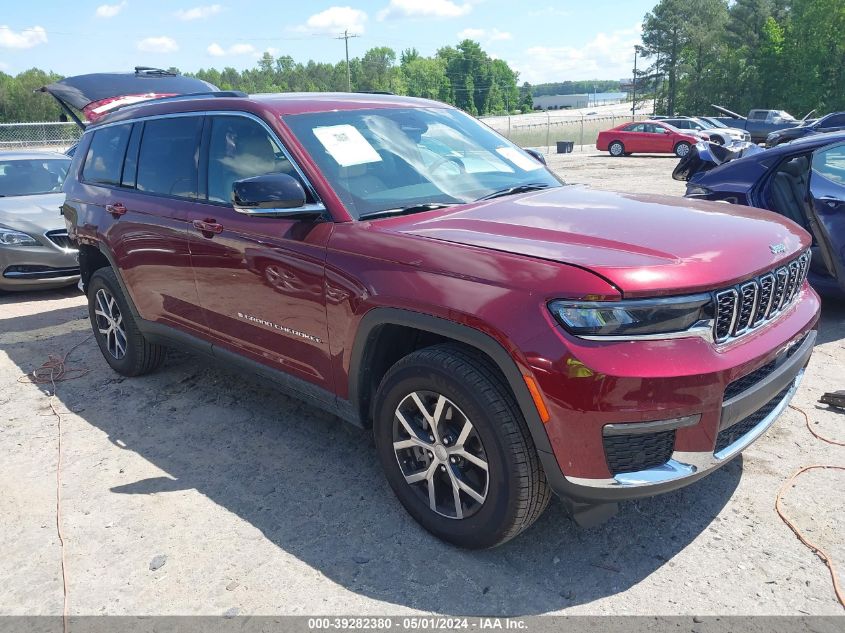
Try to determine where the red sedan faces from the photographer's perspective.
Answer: facing to the right of the viewer

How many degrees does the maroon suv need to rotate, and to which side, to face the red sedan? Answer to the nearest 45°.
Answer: approximately 135° to its left

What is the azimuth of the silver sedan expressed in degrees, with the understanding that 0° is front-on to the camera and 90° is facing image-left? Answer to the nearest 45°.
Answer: approximately 315°

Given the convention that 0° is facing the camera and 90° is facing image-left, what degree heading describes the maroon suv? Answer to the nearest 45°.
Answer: approximately 315°
